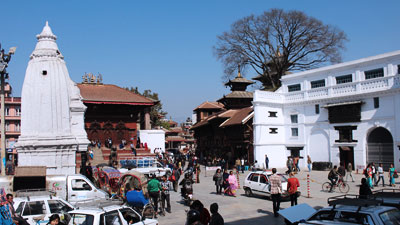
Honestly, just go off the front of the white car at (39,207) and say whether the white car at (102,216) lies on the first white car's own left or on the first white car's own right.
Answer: on the first white car's own right

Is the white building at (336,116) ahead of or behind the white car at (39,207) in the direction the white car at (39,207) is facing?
ahead

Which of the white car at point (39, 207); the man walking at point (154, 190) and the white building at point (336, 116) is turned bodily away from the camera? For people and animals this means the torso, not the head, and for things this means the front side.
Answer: the man walking

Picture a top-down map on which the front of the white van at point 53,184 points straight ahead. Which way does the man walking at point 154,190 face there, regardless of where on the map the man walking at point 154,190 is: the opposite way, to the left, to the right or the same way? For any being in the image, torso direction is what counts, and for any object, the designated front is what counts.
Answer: to the left

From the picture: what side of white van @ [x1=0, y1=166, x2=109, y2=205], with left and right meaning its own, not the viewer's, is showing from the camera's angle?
right

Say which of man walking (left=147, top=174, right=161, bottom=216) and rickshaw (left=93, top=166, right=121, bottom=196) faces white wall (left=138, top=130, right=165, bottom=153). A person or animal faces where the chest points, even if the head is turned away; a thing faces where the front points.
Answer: the man walking

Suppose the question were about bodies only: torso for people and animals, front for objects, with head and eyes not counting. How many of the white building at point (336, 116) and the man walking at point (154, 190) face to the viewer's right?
0

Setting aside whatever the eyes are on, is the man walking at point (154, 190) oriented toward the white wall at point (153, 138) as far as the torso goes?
yes

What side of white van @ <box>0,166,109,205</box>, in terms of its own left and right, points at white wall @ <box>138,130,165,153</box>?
left

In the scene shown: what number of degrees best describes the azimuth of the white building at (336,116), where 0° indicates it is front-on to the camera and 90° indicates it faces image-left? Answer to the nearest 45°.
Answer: approximately 45°

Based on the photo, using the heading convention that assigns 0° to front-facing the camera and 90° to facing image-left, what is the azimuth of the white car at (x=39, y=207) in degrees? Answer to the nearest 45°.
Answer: approximately 270°

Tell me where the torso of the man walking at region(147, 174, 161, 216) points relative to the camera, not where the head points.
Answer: away from the camera
